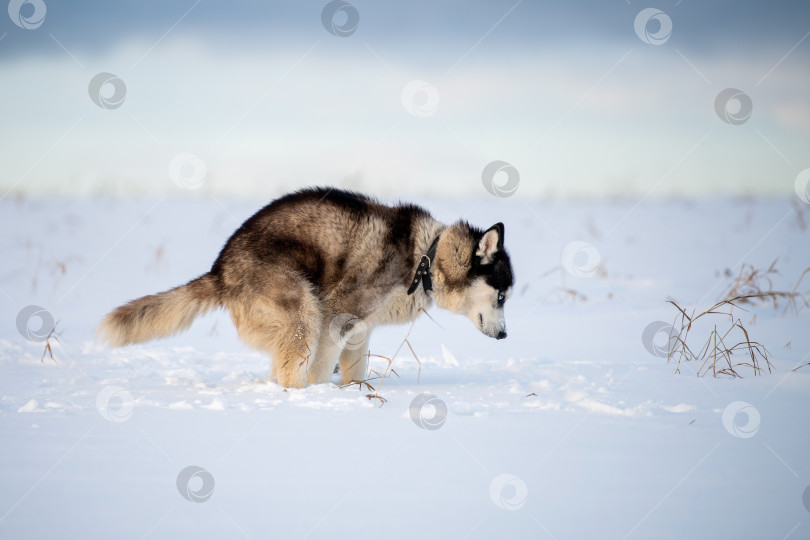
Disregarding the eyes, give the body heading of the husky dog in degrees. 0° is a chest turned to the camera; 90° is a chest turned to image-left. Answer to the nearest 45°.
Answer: approximately 270°
